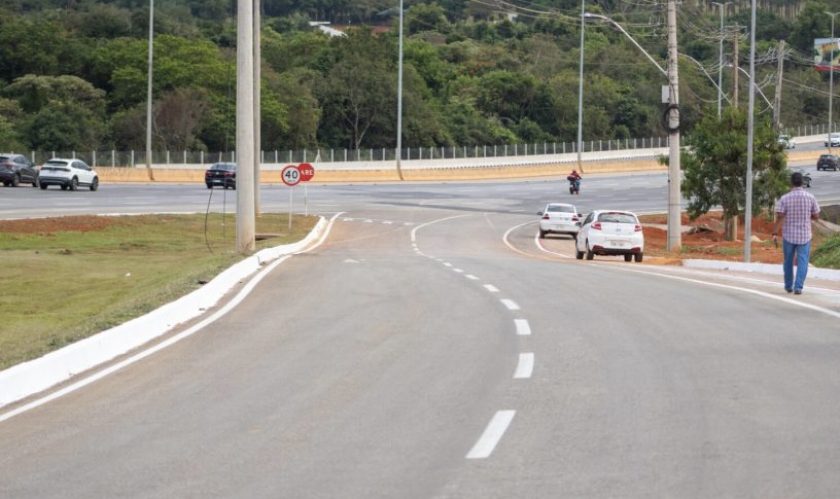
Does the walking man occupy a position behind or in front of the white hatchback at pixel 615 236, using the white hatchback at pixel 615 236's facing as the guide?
behind

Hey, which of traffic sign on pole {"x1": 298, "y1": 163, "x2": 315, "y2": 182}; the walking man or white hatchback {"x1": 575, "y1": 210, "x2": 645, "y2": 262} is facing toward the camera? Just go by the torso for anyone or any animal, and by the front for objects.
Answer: the traffic sign on pole

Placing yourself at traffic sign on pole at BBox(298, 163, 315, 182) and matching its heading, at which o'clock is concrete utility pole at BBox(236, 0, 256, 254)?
The concrete utility pole is roughly at 12 o'clock from the traffic sign on pole.

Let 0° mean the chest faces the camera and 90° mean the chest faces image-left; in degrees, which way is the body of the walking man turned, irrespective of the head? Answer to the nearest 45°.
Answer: approximately 180°

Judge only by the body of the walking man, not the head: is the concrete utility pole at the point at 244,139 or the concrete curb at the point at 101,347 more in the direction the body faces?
the concrete utility pole

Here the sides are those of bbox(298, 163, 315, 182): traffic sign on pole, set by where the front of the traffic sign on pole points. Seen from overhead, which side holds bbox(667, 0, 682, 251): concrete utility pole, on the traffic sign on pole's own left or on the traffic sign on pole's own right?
on the traffic sign on pole's own left

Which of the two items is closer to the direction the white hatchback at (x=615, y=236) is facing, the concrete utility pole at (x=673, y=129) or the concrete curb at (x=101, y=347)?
the concrete utility pole

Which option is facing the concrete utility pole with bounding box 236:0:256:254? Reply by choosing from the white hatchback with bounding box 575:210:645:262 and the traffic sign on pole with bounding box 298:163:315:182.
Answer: the traffic sign on pole

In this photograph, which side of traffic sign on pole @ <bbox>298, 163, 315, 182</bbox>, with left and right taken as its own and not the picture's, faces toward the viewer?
front

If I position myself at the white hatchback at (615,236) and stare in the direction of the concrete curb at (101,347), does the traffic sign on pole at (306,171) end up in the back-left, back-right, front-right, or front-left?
back-right

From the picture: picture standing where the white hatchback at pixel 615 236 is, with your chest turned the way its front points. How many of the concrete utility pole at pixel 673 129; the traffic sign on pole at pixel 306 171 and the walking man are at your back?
1

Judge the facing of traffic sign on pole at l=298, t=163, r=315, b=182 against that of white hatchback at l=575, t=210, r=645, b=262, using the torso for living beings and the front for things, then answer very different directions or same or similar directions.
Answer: very different directions

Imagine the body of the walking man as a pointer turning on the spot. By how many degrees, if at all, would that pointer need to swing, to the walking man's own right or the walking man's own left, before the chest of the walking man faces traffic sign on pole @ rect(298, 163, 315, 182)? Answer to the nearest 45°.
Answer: approximately 45° to the walking man's own left

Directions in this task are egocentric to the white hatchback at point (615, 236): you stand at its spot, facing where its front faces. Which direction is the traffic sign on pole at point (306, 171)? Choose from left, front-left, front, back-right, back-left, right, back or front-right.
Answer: front-left

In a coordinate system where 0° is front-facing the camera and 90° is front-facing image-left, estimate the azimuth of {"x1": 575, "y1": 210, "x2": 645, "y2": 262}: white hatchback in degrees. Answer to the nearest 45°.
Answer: approximately 180°

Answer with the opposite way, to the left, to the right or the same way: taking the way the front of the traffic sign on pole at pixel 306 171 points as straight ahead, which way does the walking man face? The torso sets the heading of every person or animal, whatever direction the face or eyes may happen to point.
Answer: the opposite way
